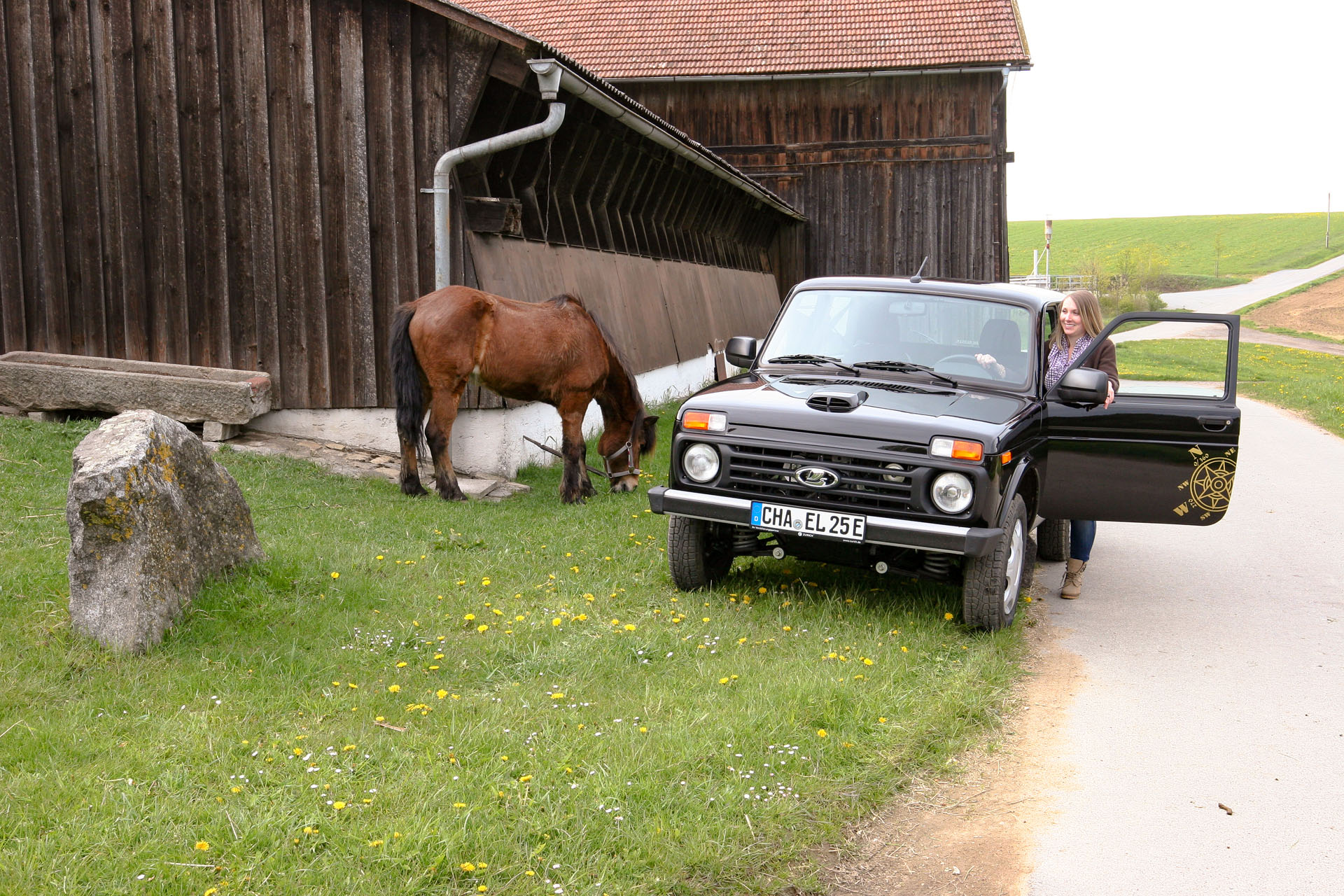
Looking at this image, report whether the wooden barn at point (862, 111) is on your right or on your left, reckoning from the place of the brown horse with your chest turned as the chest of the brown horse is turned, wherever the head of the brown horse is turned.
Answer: on your left

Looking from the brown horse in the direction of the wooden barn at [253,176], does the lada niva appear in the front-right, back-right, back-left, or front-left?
back-left

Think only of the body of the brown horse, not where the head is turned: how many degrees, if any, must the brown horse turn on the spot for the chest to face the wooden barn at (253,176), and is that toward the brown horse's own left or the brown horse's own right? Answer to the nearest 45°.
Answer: approximately 135° to the brown horse's own left

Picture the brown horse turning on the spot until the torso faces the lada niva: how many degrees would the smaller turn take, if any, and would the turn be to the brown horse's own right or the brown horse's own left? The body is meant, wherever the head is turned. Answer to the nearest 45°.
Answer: approximately 45° to the brown horse's own right

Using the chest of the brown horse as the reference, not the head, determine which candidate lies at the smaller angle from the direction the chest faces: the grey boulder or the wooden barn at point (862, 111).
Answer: the wooden barn

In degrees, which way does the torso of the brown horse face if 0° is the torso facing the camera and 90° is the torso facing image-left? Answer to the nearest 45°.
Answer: approximately 270°

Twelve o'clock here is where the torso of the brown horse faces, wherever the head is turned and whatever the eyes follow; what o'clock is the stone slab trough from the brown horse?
The stone slab trough is roughly at 7 o'clock from the brown horse.
